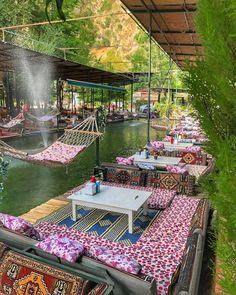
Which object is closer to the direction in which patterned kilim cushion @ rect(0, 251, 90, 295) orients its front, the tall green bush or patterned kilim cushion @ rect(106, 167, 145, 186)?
the tall green bush
